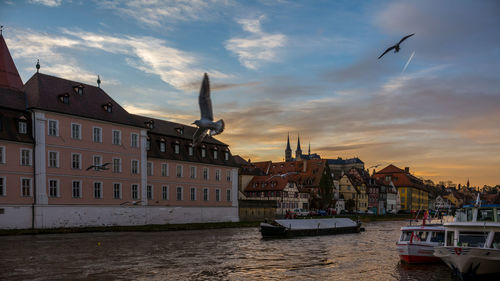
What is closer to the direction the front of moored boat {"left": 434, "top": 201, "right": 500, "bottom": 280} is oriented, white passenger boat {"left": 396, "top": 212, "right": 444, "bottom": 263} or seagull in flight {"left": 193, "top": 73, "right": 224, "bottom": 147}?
the seagull in flight

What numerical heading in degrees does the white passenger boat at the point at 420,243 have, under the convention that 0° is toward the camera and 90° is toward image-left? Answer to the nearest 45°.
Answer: approximately 45°

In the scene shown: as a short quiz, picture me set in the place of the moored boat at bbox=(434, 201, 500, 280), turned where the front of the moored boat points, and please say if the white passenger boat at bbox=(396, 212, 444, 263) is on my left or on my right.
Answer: on my right

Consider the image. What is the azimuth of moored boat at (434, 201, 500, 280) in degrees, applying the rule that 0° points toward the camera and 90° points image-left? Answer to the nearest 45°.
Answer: approximately 45°
